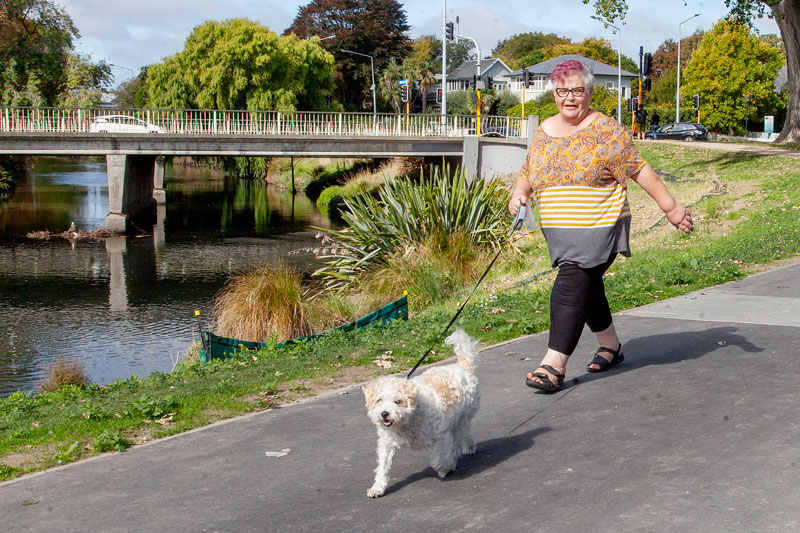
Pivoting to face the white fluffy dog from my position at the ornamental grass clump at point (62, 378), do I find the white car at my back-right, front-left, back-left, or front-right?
back-left

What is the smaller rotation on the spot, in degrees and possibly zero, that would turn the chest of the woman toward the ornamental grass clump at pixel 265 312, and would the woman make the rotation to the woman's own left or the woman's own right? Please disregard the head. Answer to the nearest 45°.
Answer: approximately 90° to the woman's own right

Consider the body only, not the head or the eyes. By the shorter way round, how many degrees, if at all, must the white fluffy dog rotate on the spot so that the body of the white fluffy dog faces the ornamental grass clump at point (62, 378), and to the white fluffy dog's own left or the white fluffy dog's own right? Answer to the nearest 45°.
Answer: approximately 90° to the white fluffy dog's own right

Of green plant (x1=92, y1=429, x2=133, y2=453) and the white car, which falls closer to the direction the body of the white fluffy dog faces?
the green plant

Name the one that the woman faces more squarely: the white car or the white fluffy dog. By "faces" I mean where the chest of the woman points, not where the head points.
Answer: the white fluffy dog

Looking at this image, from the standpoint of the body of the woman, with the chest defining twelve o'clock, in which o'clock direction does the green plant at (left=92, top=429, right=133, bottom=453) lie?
The green plant is roughly at 1 o'clock from the woman.
